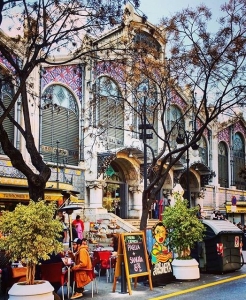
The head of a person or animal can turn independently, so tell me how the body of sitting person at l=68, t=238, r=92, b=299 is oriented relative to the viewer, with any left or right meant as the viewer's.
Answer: facing to the left of the viewer

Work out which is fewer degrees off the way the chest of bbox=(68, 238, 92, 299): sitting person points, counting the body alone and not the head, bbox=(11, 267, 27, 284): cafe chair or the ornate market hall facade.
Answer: the cafe chair

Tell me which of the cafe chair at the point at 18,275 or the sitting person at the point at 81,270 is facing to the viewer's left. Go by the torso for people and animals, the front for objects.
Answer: the sitting person
